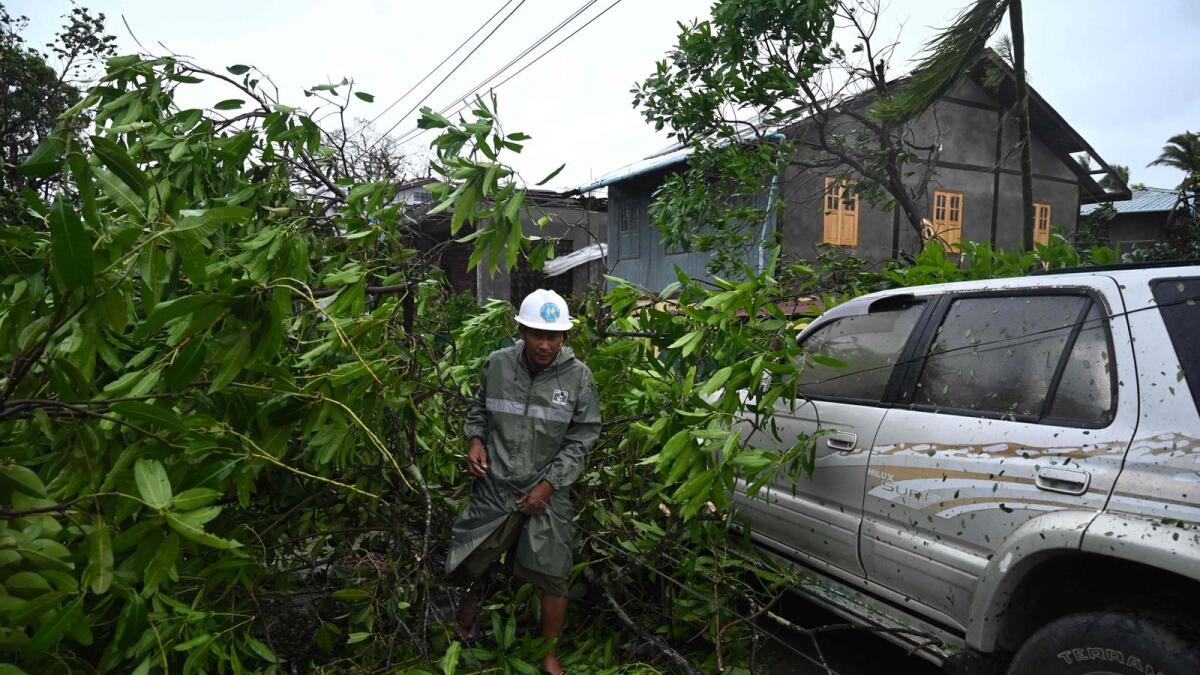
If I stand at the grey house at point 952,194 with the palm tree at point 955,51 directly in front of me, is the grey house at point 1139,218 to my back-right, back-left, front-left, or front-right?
back-left

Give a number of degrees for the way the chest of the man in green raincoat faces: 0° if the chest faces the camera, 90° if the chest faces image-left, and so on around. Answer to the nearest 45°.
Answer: approximately 0°

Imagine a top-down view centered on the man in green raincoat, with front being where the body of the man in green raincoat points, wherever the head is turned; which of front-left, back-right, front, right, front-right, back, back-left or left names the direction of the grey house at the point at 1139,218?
back-left

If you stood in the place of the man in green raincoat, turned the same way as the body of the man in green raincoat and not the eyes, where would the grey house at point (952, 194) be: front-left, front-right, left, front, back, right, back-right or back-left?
back-left

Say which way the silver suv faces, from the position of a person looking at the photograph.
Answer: facing away from the viewer and to the left of the viewer

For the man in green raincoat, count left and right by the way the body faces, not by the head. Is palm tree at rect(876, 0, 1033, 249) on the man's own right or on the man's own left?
on the man's own left
